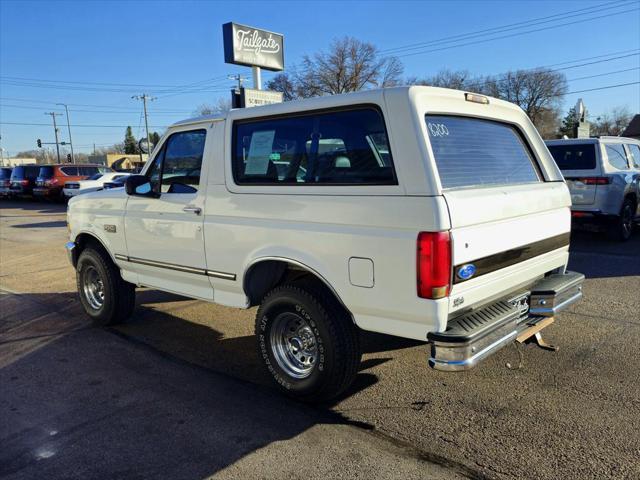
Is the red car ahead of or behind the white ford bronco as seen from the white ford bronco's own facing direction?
ahead

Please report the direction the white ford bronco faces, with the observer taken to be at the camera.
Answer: facing away from the viewer and to the left of the viewer

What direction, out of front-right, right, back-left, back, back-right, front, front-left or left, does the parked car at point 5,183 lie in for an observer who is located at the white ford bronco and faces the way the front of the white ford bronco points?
front

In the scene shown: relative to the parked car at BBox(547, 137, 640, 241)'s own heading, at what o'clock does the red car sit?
The red car is roughly at 8 o'clock from the parked car.

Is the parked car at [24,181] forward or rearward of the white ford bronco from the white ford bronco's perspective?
forward

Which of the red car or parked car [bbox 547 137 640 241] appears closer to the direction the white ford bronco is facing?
the red car
